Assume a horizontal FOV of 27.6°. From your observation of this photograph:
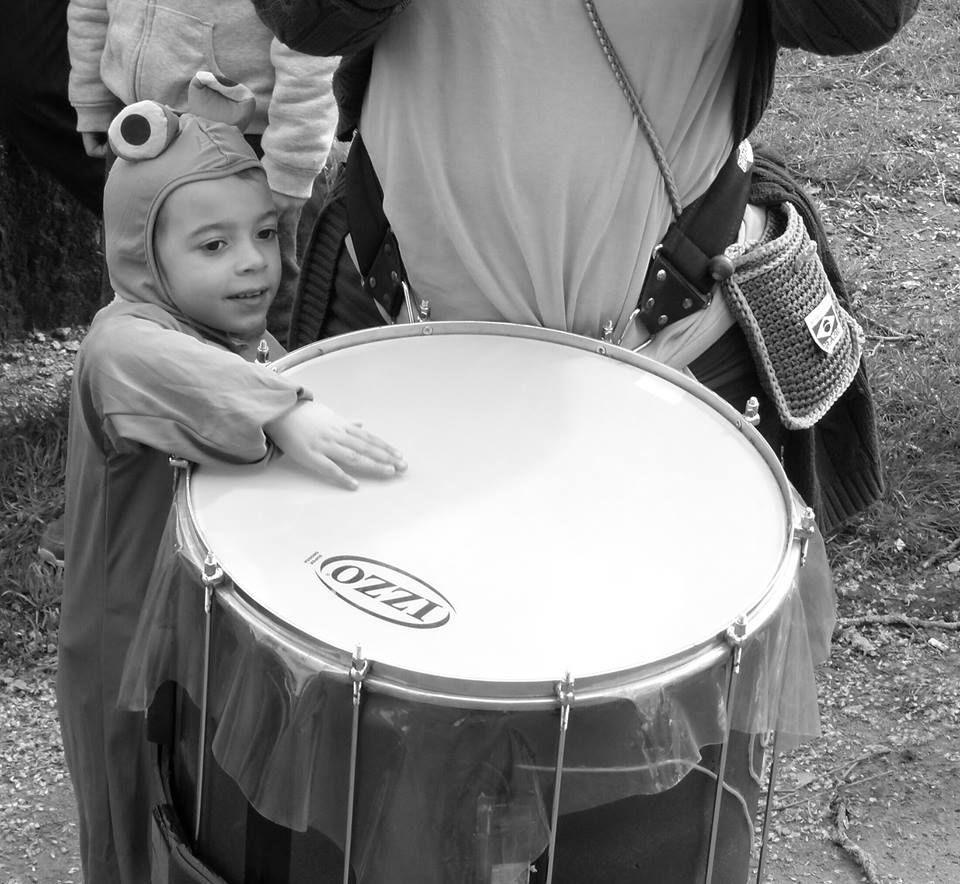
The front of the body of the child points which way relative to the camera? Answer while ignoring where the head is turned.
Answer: to the viewer's right

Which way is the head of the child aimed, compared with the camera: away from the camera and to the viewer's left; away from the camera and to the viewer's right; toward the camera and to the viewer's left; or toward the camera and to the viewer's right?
toward the camera and to the viewer's right
